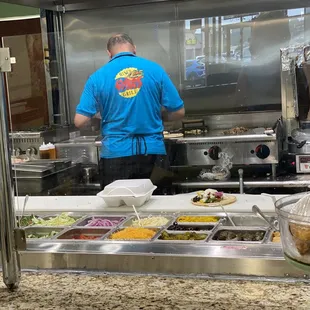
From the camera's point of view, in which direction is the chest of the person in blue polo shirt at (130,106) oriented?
away from the camera

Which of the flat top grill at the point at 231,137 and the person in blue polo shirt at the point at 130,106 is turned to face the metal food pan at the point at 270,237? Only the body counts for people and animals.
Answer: the flat top grill

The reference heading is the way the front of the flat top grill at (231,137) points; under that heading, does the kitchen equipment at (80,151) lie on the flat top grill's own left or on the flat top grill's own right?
on the flat top grill's own right

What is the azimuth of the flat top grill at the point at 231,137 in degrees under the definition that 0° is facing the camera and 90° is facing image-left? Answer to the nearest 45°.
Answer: approximately 0°

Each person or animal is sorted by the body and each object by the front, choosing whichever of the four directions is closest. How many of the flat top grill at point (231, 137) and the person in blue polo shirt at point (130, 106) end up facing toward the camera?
1

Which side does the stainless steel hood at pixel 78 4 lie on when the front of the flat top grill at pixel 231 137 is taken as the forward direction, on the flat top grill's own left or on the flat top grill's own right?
on the flat top grill's own right

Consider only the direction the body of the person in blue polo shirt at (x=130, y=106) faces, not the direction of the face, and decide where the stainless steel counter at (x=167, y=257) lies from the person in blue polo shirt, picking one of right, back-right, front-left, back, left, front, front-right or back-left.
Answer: back

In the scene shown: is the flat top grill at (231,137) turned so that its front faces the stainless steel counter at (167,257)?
yes

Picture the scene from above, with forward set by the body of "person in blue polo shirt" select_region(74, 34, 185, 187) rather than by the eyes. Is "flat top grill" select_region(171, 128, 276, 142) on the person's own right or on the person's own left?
on the person's own right

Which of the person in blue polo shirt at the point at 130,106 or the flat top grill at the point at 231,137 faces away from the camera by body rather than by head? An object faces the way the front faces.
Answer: the person in blue polo shirt

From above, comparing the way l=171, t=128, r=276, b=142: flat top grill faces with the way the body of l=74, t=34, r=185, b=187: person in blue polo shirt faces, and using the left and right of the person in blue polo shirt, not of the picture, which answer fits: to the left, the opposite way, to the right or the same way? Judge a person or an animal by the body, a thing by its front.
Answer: the opposite way

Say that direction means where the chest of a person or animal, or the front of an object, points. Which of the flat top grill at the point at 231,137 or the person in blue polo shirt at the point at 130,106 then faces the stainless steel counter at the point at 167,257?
the flat top grill
